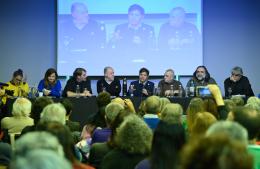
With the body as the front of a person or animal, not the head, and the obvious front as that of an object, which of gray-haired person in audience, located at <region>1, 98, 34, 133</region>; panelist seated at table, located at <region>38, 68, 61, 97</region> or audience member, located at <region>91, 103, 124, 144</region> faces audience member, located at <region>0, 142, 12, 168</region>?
the panelist seated at table

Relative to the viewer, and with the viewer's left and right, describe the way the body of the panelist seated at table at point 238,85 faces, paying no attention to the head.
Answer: facing the viewer and to the left of the viewer

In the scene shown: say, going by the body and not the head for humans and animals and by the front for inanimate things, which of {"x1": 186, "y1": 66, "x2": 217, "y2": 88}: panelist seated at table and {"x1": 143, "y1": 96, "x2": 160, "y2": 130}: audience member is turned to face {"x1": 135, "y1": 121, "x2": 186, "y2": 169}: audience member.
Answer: the panelist seated at table

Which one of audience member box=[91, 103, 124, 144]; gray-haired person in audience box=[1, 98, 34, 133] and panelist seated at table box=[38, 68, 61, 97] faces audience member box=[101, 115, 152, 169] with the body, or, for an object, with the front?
the panelist seated at table

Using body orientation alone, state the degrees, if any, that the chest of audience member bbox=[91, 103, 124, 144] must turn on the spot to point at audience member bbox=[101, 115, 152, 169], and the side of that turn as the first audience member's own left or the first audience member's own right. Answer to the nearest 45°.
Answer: approximately 180°

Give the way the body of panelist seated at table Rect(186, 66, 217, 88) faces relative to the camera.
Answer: toward the camera

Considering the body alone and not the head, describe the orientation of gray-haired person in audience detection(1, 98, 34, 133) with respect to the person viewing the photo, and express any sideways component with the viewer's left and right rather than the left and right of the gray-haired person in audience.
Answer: facing away from the viewer and to the right of the viewer

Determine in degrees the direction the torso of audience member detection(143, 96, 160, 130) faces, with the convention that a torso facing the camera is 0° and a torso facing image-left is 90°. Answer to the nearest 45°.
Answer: approximately 180°

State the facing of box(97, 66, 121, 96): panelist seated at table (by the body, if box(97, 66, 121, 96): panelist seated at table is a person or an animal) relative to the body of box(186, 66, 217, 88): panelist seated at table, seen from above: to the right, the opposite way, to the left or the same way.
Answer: the same way

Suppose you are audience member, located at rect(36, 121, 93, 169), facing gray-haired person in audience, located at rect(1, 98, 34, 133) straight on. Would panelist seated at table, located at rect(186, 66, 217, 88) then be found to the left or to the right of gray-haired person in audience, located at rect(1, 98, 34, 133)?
right

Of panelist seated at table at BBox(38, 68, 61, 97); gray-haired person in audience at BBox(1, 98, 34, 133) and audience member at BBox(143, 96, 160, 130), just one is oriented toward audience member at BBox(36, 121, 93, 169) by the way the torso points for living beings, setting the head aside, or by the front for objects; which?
the panelist seated at table

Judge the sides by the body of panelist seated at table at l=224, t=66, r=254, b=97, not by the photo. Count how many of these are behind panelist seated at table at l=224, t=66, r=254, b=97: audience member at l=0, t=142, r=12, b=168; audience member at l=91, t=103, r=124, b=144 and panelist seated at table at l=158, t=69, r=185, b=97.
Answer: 0

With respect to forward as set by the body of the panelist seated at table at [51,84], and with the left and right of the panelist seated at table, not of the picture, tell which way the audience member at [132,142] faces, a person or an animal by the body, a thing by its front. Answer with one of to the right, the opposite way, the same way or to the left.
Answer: the opposite way

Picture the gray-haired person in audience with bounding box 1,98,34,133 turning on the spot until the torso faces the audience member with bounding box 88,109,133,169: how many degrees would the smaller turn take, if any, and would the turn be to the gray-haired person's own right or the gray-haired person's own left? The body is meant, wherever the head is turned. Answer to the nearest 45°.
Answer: approximately 90° to the gray-haired person's own right

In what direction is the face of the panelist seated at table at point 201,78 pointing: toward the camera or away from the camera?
toward the camera

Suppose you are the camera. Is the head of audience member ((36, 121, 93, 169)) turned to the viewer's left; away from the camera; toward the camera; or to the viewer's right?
away from the camera

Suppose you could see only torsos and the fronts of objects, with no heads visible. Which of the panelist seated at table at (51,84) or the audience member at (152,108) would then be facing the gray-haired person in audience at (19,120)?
the panelist seated at table

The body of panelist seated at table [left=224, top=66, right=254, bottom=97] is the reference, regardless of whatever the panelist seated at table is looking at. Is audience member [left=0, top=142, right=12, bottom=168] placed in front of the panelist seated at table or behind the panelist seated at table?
in front

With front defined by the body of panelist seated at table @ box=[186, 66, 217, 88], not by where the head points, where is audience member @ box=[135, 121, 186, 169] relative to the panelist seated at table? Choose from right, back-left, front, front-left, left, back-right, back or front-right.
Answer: front

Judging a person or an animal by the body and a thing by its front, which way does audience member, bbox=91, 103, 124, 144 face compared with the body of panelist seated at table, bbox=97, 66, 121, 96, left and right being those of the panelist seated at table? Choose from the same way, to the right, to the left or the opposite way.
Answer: the opposite way
